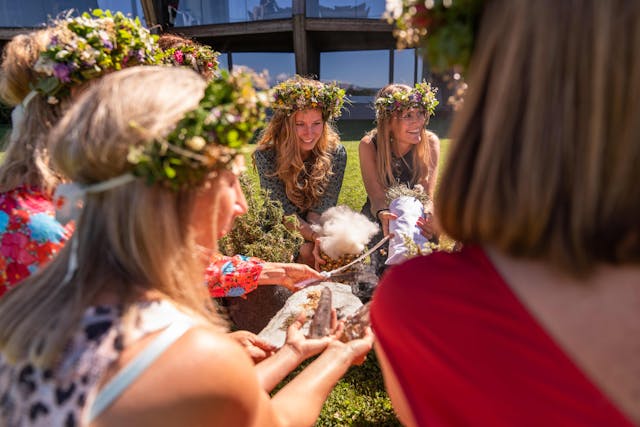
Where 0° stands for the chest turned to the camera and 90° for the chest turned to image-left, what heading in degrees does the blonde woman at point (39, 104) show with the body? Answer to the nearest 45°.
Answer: approximately 225°

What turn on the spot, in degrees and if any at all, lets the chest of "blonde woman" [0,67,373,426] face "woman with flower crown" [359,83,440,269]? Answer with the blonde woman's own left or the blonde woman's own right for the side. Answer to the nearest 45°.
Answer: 0° — they already face them

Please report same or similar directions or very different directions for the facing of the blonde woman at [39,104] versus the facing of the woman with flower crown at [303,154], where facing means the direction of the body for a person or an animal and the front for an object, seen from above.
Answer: very different directions

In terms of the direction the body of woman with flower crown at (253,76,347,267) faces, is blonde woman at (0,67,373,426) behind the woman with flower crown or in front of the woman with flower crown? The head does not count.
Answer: in front

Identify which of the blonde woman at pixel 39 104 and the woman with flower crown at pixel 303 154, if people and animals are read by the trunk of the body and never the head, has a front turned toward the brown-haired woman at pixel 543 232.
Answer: the woman with flower crown

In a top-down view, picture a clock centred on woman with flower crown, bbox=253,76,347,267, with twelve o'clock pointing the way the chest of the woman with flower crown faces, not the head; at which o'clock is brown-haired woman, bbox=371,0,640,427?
The brown-haired woman is roughly at 12 o'clock from the woman with flower crown.

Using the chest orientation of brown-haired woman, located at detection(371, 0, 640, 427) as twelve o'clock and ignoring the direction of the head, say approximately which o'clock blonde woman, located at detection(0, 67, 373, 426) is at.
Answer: blonde woman, located at detection(0, 67, 373, 426) is roughly at 9 o'clock from brown-haired woman, located at detection(371, 0, 640, 427).

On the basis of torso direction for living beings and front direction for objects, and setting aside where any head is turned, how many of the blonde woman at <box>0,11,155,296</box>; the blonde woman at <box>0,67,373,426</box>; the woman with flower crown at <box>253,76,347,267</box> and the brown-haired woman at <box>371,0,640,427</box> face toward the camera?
1

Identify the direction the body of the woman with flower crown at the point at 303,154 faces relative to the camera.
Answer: toward the camera

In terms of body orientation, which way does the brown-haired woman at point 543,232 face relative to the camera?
away from the camera

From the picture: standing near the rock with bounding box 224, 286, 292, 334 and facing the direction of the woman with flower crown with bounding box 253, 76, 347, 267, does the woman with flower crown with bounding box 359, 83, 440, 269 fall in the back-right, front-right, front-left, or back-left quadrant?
front-right

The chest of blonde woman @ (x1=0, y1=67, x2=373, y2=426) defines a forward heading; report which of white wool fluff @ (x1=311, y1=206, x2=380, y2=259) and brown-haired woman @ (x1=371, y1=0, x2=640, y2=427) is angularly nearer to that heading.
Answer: the white wool fluff

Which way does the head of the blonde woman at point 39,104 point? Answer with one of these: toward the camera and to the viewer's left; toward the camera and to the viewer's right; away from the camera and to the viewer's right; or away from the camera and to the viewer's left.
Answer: away from the camera and to the viewer's right

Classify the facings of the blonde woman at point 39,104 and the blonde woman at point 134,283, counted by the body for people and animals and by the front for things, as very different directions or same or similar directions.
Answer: same or similar directions

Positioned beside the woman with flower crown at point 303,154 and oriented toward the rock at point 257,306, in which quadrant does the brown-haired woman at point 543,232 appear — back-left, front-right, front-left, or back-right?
front-left
